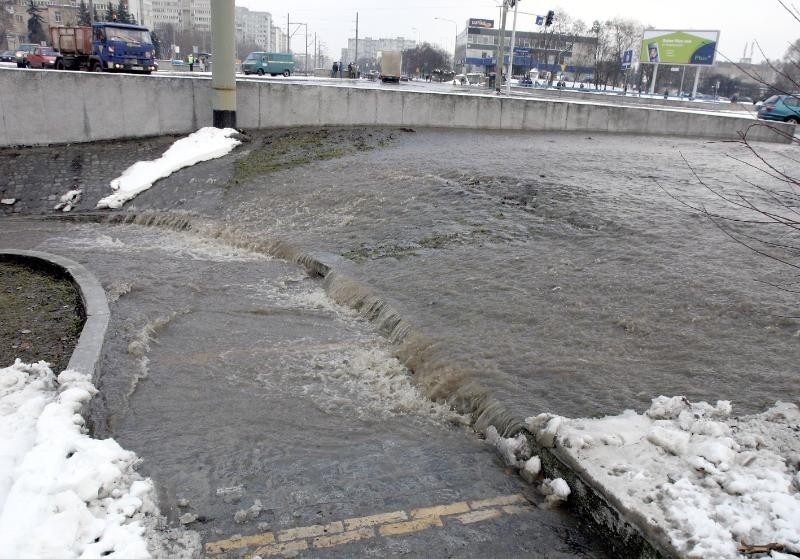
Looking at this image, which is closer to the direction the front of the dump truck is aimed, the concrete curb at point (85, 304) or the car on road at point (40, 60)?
the concrete curb

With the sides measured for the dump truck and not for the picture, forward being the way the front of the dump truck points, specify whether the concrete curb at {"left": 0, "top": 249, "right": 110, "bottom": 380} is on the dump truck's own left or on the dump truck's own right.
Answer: on the dump truck's own right

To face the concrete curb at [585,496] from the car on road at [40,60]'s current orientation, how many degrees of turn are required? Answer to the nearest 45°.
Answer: approximately 45° to its right

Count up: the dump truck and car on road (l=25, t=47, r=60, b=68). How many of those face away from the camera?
0

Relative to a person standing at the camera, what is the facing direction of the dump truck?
facing the viewer and to the right of the viewer

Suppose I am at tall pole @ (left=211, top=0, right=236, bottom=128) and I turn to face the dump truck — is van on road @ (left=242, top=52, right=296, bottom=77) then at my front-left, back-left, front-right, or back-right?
front-right

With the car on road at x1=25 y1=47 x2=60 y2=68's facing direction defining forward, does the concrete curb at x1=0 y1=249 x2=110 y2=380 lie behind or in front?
in front

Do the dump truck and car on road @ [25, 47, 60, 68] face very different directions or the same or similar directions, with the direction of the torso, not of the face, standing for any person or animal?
same or similar directions

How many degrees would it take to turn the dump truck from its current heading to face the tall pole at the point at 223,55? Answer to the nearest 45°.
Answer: approximately 45° to its right

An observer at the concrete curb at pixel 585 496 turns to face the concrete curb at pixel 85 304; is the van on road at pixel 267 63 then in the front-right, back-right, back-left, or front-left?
front-right

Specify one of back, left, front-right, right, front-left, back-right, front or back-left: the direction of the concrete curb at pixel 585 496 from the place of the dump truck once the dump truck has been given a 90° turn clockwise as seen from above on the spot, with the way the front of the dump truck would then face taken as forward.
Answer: front-left

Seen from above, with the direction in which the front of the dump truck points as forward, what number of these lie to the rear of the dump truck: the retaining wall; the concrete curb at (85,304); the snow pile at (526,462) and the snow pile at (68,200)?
0

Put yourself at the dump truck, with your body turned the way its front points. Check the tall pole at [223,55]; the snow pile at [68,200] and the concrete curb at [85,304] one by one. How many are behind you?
0

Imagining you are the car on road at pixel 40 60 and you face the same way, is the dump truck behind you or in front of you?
in front

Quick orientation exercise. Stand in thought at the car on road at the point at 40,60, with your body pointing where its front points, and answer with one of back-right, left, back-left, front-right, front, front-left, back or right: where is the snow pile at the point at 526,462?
front-right
